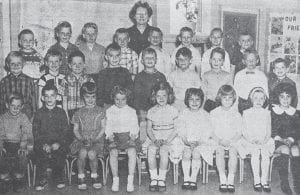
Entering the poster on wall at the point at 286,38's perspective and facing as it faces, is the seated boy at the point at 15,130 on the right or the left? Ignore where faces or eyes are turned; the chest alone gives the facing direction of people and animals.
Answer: on its right

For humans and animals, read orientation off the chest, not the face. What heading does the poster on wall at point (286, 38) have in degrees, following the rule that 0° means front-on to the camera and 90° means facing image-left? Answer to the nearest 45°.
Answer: approximately 0°
